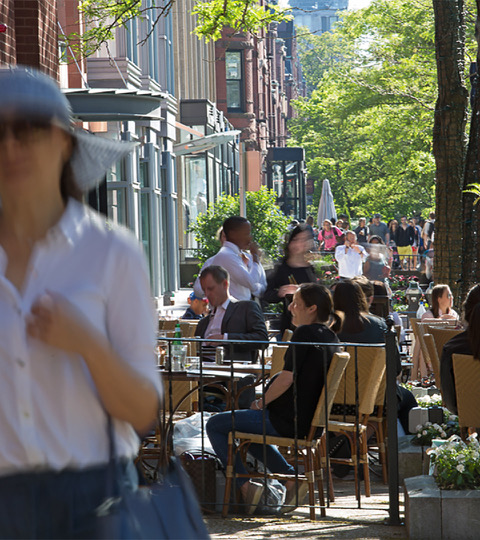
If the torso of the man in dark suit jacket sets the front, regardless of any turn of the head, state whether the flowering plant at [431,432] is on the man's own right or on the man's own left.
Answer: on the man's own left

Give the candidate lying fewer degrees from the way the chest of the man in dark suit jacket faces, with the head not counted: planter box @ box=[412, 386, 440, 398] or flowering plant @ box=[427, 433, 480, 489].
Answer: the flowering plant

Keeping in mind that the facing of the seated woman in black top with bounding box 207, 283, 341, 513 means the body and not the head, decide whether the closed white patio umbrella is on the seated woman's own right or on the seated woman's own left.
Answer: on the seated woman's own right

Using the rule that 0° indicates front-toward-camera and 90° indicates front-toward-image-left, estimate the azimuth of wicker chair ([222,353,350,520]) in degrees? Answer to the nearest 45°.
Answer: approximately 90°

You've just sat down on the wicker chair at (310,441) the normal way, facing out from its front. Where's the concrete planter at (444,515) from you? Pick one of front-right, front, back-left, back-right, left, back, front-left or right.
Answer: back-left

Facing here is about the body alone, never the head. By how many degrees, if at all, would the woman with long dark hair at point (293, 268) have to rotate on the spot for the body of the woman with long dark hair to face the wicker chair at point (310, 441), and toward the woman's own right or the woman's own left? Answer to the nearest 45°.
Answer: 0° — they already face it

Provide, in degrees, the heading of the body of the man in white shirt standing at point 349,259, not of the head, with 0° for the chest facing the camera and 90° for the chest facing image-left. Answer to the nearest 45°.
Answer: approximately 0°

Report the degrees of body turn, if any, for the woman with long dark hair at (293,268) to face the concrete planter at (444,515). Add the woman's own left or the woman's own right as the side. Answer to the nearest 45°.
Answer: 0° — they already face it

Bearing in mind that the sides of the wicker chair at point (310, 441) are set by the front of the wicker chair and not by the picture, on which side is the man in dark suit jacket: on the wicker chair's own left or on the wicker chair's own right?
on the wicker chair's own right

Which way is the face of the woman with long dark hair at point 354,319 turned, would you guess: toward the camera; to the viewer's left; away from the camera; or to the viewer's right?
away from the camera

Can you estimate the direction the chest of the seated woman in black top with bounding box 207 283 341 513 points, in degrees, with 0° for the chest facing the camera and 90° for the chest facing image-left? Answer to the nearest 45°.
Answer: approximately 90°
